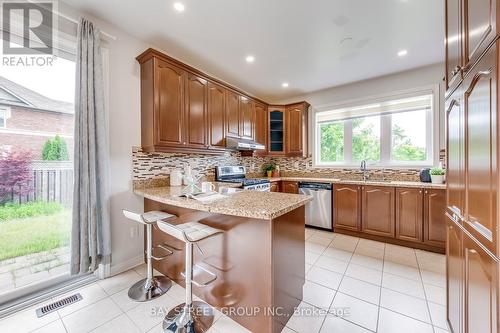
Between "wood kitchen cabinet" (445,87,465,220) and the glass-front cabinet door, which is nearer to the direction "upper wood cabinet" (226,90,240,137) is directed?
the wood kitchen cabinet

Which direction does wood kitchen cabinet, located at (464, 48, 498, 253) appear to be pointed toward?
to the viewer's left

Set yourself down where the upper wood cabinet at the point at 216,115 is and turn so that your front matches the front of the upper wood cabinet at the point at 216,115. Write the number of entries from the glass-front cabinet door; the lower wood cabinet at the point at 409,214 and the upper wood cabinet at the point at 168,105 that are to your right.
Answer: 1

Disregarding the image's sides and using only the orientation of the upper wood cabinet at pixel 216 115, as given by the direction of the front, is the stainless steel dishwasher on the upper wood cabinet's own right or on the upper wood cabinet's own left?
on the upper wood cabinet's own left

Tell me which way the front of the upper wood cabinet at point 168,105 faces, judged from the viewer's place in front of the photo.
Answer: facing the viewer and to the right of the viewer

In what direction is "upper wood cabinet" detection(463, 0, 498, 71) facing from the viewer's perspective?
to the viewer's left

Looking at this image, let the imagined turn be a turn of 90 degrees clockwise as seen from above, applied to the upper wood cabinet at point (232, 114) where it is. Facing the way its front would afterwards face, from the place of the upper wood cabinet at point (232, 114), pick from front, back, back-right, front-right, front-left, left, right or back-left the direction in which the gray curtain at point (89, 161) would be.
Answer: front

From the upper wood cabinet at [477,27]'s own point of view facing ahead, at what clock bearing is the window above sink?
The window above sink is roughly at 2 o'clock from the upper wood cabinet.

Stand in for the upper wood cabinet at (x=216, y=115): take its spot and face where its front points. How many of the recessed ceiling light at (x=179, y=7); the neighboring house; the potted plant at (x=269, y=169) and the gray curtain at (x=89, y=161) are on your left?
1

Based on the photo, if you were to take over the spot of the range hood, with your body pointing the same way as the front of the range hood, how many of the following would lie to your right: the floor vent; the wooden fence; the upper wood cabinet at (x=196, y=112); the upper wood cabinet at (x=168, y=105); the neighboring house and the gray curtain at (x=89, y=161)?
6

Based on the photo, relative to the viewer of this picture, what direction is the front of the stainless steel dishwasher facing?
facing the viewer

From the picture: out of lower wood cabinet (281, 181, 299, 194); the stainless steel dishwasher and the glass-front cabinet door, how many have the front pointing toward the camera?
3

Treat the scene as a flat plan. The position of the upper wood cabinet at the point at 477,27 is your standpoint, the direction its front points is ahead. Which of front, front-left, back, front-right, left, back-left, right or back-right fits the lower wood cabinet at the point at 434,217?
right

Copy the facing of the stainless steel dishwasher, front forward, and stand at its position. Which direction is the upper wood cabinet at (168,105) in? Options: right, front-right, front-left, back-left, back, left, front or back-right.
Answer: front-right

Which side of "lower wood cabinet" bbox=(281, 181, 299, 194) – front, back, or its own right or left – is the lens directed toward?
front

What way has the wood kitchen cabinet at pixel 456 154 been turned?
to the viewer's left
